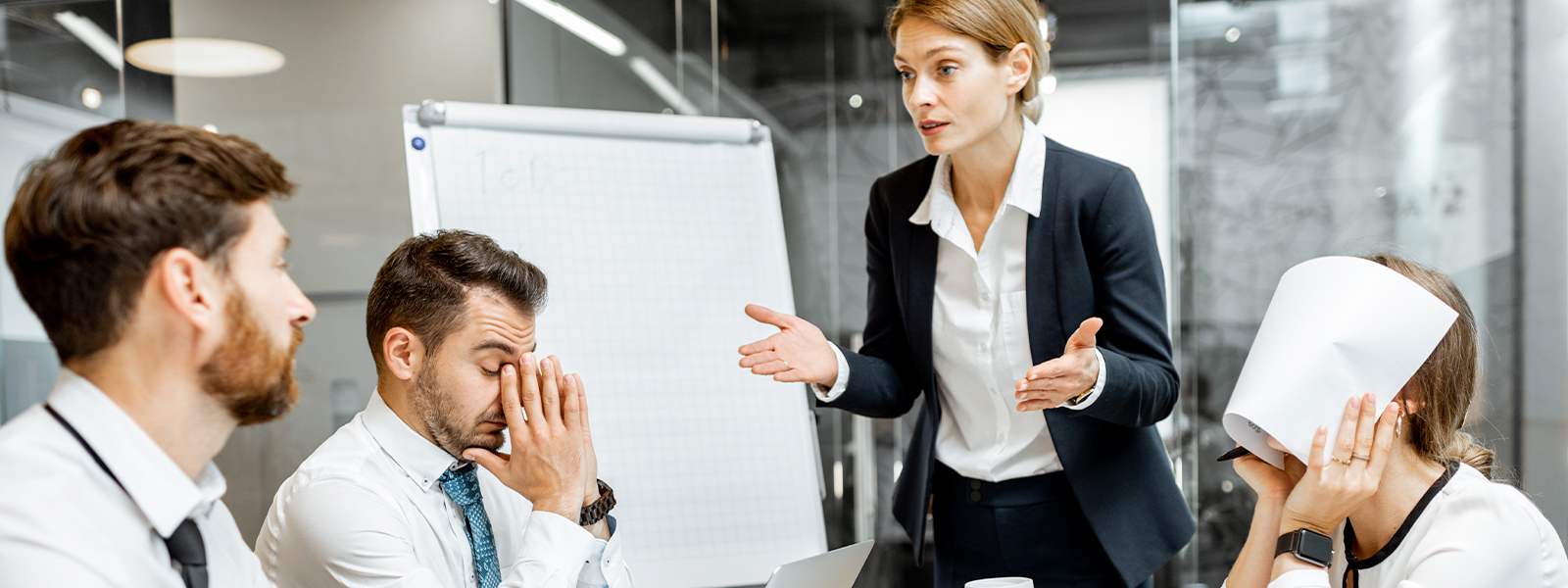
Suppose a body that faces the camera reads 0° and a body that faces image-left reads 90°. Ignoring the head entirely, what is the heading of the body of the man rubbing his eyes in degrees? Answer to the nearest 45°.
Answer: approximately 315°

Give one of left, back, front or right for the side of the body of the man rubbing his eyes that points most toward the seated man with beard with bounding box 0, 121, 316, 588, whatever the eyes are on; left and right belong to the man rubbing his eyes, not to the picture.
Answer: right

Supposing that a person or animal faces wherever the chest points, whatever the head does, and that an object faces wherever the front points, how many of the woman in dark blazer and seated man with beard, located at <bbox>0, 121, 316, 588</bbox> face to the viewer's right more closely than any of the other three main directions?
1

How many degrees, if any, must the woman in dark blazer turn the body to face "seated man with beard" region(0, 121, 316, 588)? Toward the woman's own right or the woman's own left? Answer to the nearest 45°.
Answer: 0° — they already face them

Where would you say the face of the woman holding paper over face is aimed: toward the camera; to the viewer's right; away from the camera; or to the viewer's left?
to the viewer's left

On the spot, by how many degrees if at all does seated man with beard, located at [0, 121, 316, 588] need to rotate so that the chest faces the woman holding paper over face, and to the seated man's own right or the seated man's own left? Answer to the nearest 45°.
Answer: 0° — they already face them

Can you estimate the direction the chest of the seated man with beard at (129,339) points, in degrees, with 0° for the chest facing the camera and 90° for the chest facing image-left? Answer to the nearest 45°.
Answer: approximately 270°

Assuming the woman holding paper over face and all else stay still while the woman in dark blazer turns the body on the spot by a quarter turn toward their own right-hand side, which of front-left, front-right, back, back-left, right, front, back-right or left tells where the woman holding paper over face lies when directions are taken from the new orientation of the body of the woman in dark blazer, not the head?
back
